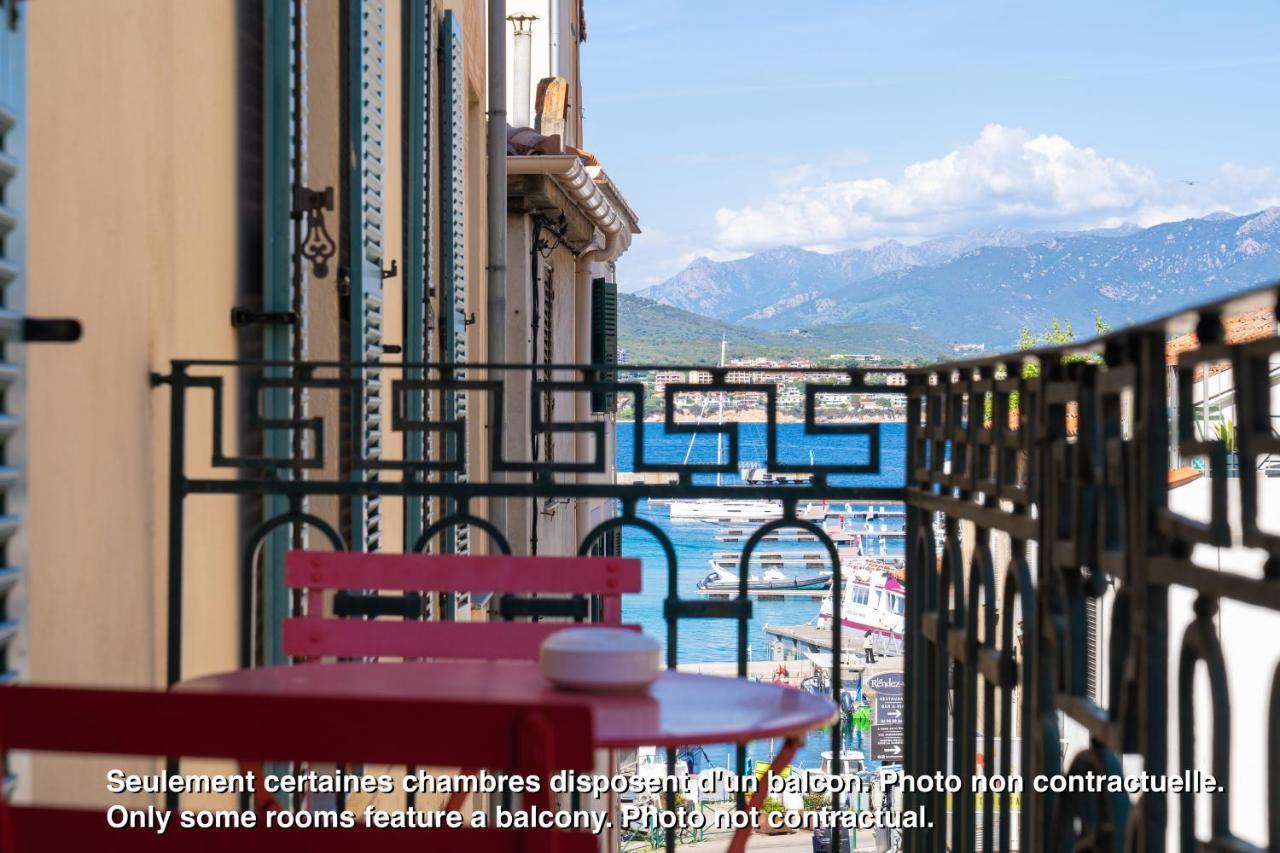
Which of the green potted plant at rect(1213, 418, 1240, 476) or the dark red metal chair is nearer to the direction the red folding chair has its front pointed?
the dark red metal chair

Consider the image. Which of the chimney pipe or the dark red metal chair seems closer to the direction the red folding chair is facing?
the dark red metal chair

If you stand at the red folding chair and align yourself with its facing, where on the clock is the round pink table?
The round pink table is roughly at 11 o'clock from the red folding chair.

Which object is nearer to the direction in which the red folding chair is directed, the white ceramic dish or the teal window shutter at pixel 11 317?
the white ceramic dish

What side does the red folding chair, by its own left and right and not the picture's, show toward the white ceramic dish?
front

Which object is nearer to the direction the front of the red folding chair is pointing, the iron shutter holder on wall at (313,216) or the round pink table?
the round pink table
